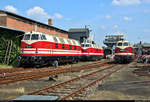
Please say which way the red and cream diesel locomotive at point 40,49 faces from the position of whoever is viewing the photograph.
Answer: facing the viewer and to the left of the viewer

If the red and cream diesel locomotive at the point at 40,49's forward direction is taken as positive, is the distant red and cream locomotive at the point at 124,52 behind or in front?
behind
